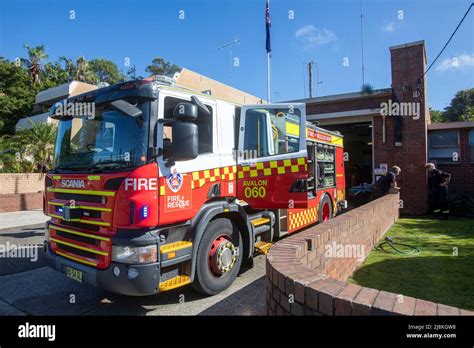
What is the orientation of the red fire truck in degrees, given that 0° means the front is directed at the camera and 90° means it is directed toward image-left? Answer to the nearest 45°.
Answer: approximately 45°

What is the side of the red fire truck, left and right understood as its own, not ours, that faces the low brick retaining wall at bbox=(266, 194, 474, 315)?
left

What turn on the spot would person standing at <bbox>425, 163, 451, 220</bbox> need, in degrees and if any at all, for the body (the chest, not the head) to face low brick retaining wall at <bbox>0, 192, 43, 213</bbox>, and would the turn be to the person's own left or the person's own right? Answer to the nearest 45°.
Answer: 0° — they already face it

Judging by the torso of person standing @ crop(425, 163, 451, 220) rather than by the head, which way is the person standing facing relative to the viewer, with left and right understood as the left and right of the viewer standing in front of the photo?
facing to the left of the viewer

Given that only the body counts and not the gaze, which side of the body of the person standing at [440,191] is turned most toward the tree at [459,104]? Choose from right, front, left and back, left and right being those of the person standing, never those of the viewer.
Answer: right

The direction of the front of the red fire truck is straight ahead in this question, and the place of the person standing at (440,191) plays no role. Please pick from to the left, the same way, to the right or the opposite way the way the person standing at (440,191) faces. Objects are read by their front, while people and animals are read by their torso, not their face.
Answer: to the right

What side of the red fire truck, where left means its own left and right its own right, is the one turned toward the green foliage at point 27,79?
right
